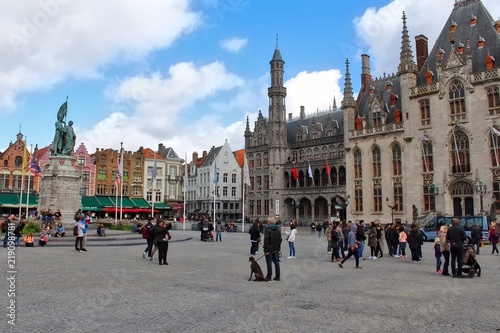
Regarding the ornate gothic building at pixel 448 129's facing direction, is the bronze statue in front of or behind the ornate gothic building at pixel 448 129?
in front

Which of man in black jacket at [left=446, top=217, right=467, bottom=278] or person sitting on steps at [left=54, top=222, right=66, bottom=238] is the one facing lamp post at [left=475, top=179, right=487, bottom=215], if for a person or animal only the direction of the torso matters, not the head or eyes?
the man in black jacket

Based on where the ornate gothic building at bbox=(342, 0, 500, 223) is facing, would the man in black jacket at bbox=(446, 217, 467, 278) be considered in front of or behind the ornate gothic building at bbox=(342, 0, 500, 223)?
in front

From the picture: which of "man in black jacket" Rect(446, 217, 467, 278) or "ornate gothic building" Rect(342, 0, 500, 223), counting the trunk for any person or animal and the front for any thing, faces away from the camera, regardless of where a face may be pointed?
the man in black jacket

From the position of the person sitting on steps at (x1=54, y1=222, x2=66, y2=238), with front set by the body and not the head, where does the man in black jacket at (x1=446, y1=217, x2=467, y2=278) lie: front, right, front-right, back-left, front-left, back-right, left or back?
front-left

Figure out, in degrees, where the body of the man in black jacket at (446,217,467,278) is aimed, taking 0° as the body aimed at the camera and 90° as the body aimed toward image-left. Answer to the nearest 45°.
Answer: approximately 180°

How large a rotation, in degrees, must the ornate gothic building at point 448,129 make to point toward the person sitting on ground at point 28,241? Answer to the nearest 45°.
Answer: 0° — it already faces them

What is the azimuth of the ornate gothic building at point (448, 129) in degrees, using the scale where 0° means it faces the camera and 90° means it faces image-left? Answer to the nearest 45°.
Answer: approximately 45°
